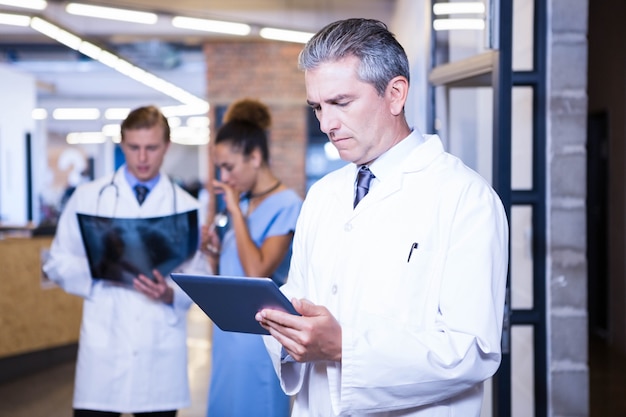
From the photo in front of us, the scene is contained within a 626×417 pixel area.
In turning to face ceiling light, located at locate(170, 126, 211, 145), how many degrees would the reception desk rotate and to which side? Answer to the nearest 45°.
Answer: approximately 135° to its left

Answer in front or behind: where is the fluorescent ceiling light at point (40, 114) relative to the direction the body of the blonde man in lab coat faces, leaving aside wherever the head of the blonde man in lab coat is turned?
behind

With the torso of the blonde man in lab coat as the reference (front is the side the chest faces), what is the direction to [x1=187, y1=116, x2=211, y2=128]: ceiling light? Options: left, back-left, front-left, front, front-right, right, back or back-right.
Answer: back

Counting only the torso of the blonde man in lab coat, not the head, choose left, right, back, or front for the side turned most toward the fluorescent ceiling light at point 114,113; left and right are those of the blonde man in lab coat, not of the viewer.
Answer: back
